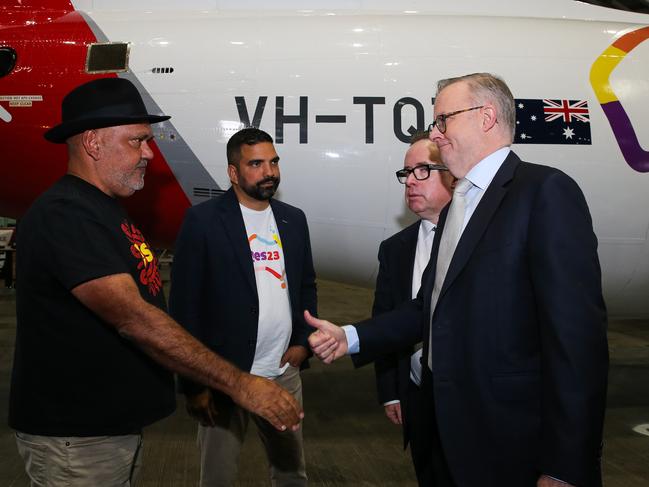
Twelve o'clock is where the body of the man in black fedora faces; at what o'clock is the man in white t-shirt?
The man in white t-shirt is roughly at 10 o'clock from the man in black fedora.

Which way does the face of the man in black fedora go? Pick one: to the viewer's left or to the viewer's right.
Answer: to the viewer's right

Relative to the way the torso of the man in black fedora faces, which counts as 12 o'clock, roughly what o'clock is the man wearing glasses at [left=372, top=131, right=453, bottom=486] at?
The man wearing glasses is roughly at 11 o'clock from the man in black fedora.

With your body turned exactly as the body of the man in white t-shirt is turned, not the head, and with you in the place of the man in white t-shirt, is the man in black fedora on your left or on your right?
on your right

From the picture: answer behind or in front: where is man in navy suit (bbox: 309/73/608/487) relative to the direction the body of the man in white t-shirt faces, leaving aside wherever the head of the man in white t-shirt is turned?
in front

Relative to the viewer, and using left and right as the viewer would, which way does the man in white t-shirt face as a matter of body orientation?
facing the viewer and to the right of the viewer

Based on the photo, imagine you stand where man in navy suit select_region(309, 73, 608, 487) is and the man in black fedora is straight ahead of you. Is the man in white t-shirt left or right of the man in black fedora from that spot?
right

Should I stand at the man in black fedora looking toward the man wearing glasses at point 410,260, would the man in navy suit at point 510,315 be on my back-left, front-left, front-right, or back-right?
front-right

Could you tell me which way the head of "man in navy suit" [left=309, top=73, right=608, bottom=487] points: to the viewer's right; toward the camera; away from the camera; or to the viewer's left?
to the viewer's left

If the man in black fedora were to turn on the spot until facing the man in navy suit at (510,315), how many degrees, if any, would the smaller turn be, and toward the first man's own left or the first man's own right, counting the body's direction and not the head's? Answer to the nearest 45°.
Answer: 0° — they already face them

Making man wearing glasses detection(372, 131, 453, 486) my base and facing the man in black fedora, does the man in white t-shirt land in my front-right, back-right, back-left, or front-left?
front-right

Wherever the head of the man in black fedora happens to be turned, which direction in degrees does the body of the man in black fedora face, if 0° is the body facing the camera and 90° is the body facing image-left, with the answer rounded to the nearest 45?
approximately 270°

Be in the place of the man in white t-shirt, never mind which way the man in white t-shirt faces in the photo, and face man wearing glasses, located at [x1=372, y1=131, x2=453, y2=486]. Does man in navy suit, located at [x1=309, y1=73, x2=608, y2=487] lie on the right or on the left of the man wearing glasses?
right

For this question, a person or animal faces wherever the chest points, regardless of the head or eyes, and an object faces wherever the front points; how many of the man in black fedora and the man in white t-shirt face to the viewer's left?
0
